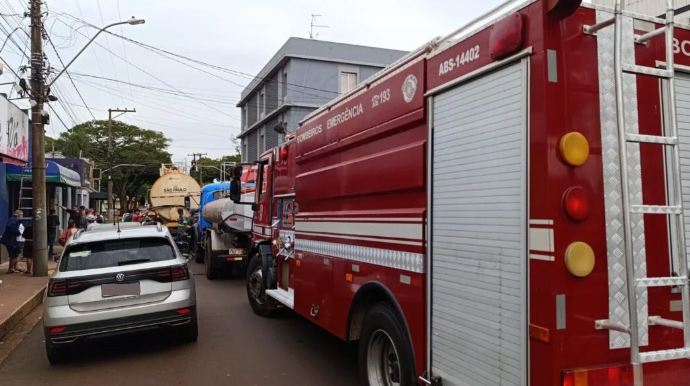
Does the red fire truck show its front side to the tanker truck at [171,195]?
yes

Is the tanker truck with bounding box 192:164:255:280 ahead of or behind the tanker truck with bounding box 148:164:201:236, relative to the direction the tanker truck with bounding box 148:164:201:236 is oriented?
behind

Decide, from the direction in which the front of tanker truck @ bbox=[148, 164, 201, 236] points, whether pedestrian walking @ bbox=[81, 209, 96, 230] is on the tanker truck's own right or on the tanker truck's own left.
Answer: on the tanker truck's own left

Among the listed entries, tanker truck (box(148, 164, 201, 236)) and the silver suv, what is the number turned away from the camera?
2

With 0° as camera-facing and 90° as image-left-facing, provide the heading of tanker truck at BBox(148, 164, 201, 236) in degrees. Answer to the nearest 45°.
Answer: approximately 180°

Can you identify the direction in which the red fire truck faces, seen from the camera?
facing away from the viewer and to the left of the viewer

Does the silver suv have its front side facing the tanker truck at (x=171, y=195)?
yes

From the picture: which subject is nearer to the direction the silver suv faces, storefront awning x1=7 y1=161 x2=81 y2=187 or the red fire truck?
the storefront awning

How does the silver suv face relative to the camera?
away from the camera
